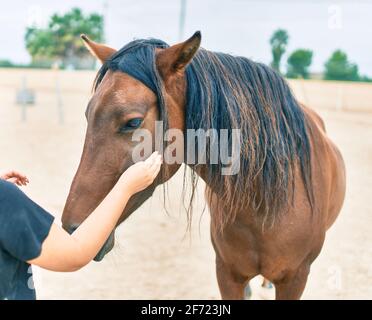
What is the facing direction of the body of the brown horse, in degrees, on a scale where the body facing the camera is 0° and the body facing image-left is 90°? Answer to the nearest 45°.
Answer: approximately 45°

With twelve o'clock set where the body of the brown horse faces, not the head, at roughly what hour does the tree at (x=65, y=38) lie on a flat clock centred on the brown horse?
The tree is roughly at 4 o'clock from the brown horse.

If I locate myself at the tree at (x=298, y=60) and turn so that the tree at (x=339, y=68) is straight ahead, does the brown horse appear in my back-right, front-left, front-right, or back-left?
back-right

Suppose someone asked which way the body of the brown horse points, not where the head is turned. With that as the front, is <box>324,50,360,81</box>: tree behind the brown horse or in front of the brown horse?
behind

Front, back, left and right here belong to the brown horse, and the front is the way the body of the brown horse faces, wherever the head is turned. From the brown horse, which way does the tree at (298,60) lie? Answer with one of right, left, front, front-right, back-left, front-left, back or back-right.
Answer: back-right
